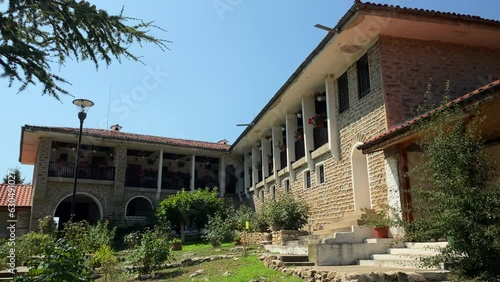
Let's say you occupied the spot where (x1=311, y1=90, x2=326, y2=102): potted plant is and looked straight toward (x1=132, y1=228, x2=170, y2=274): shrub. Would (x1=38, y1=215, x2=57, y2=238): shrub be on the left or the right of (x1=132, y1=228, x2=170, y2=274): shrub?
right
